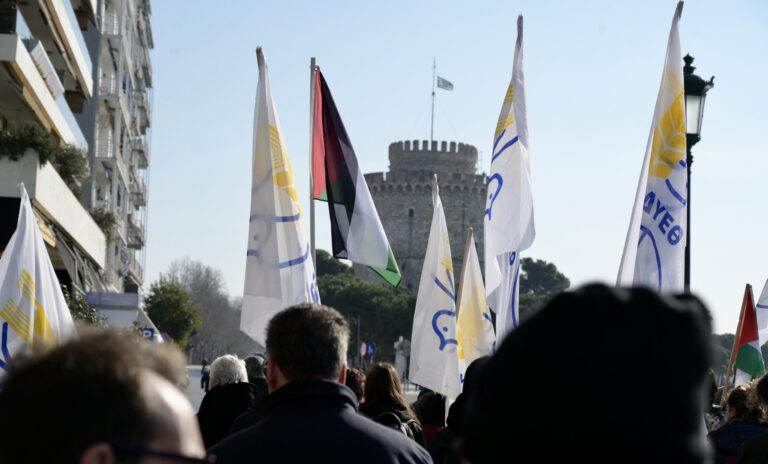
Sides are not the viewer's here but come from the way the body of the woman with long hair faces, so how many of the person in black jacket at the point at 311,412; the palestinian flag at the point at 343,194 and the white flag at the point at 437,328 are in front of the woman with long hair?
2

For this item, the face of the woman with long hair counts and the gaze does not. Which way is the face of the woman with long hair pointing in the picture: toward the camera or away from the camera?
away from the camera

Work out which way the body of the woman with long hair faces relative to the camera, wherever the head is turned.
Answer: away from the camera

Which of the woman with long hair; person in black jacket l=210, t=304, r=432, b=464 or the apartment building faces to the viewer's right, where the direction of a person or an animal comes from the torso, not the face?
the apartment building

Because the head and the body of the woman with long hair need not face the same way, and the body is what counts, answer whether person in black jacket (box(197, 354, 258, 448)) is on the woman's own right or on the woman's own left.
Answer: on the woman's own left

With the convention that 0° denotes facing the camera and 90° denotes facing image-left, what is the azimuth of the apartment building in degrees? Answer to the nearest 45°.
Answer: approximately 270°

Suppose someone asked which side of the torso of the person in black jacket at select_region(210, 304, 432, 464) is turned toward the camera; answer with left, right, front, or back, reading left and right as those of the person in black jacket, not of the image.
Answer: back

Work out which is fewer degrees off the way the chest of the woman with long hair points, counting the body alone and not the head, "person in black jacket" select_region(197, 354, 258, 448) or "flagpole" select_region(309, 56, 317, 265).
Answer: the flagpole

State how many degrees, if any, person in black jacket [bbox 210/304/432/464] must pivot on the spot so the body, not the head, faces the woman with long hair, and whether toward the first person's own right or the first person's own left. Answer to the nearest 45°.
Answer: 0° — they already face them

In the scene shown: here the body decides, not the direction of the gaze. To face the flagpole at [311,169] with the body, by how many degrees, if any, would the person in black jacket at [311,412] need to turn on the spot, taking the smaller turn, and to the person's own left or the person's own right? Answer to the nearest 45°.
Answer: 0° — they already face it
